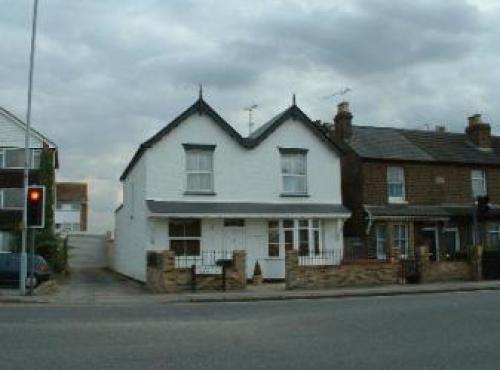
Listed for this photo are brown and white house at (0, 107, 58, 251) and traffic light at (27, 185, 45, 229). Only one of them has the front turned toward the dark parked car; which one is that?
the brown and white house

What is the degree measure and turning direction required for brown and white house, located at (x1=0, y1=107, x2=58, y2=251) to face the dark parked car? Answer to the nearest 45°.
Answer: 0° — it already faces it

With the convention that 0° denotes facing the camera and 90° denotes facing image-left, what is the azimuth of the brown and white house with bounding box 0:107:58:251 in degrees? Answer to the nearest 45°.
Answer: approximately 0°

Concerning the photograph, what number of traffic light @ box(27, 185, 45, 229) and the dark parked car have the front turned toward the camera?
1

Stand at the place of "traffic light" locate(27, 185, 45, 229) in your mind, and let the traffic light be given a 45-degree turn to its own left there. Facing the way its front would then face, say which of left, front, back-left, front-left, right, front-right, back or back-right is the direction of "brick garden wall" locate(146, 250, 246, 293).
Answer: front-left

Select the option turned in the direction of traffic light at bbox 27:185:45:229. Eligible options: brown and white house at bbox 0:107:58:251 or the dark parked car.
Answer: the brown and white house

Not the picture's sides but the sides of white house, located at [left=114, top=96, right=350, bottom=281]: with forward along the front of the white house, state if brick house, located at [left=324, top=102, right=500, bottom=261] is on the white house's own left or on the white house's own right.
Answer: on the white house's own left

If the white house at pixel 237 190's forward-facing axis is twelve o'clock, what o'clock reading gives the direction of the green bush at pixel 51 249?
The green bush is roughly at 4 o'clock from the white house.
